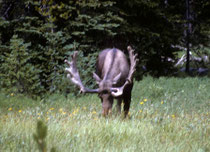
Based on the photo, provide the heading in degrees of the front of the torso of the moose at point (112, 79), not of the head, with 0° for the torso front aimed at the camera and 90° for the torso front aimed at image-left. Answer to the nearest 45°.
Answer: approximately 0°
